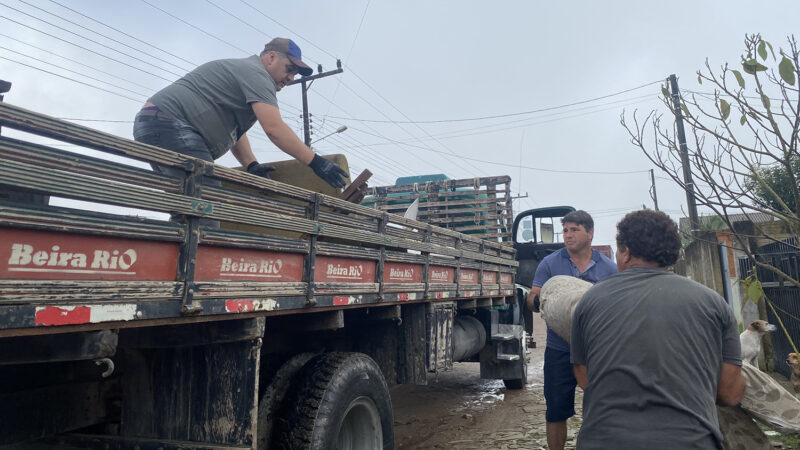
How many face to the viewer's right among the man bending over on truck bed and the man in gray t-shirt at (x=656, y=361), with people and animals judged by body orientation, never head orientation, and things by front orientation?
1

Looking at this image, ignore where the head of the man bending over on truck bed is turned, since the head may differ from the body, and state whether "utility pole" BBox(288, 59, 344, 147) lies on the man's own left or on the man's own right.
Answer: on the man's own left

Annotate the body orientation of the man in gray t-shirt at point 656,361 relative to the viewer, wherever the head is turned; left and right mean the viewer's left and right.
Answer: facing away from the viewer

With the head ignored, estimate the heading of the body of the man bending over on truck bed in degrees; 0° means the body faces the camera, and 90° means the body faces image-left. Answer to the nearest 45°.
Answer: approximately 270°

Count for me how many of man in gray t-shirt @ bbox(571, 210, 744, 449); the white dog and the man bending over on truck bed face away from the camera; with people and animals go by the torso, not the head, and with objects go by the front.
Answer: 1

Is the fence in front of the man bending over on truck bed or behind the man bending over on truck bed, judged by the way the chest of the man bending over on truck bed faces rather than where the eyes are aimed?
in front

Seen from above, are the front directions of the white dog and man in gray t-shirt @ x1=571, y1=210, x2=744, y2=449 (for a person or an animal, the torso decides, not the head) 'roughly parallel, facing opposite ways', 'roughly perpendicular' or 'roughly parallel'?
roughly perpendicular
